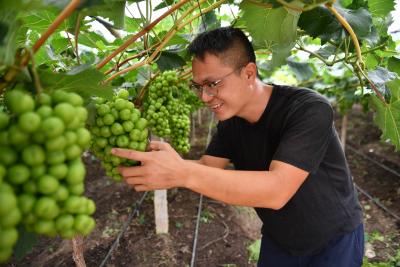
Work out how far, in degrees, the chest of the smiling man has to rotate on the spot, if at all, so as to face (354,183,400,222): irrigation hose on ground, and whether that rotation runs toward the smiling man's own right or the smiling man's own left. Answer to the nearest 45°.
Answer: approximately 180°

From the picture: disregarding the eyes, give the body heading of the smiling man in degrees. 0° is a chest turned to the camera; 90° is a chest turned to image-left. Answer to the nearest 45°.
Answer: approximately 45°

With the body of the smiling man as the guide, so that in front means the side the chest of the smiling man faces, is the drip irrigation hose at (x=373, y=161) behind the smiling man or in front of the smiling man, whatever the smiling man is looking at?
behind

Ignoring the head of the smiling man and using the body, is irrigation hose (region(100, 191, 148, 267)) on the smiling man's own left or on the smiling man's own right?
on the smiling man's own right

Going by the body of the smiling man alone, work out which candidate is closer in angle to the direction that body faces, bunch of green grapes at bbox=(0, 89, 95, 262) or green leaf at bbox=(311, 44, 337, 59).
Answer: the bunch of green grapes

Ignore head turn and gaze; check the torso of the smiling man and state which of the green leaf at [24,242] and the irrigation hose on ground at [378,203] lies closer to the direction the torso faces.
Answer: the green leaf

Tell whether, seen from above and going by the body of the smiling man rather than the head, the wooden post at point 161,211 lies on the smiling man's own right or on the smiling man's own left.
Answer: on the smiling man's own right
